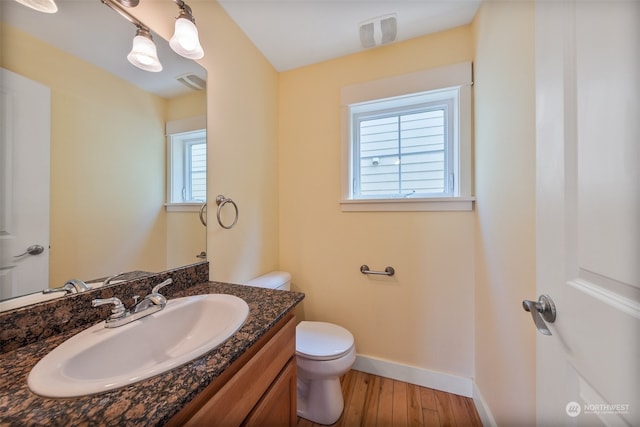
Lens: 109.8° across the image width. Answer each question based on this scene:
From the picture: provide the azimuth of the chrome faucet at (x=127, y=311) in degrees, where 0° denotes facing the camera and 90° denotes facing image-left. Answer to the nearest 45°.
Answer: approximately 315°

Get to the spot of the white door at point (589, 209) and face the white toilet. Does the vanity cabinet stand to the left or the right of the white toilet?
left

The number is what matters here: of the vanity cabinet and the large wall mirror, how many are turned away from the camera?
0

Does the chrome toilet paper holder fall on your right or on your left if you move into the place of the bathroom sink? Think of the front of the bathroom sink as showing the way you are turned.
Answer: on your left

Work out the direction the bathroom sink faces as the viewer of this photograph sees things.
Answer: facing the viewer and to the right of the viewer

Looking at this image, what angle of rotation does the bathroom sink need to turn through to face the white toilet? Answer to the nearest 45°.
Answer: approximately 45° to its left

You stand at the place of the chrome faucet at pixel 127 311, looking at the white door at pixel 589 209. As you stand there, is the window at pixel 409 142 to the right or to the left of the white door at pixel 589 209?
left

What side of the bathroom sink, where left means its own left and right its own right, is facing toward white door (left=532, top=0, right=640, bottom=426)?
front

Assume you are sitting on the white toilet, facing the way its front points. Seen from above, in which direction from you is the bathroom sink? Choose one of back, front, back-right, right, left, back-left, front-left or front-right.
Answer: right

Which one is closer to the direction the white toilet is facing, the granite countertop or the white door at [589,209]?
the white door
